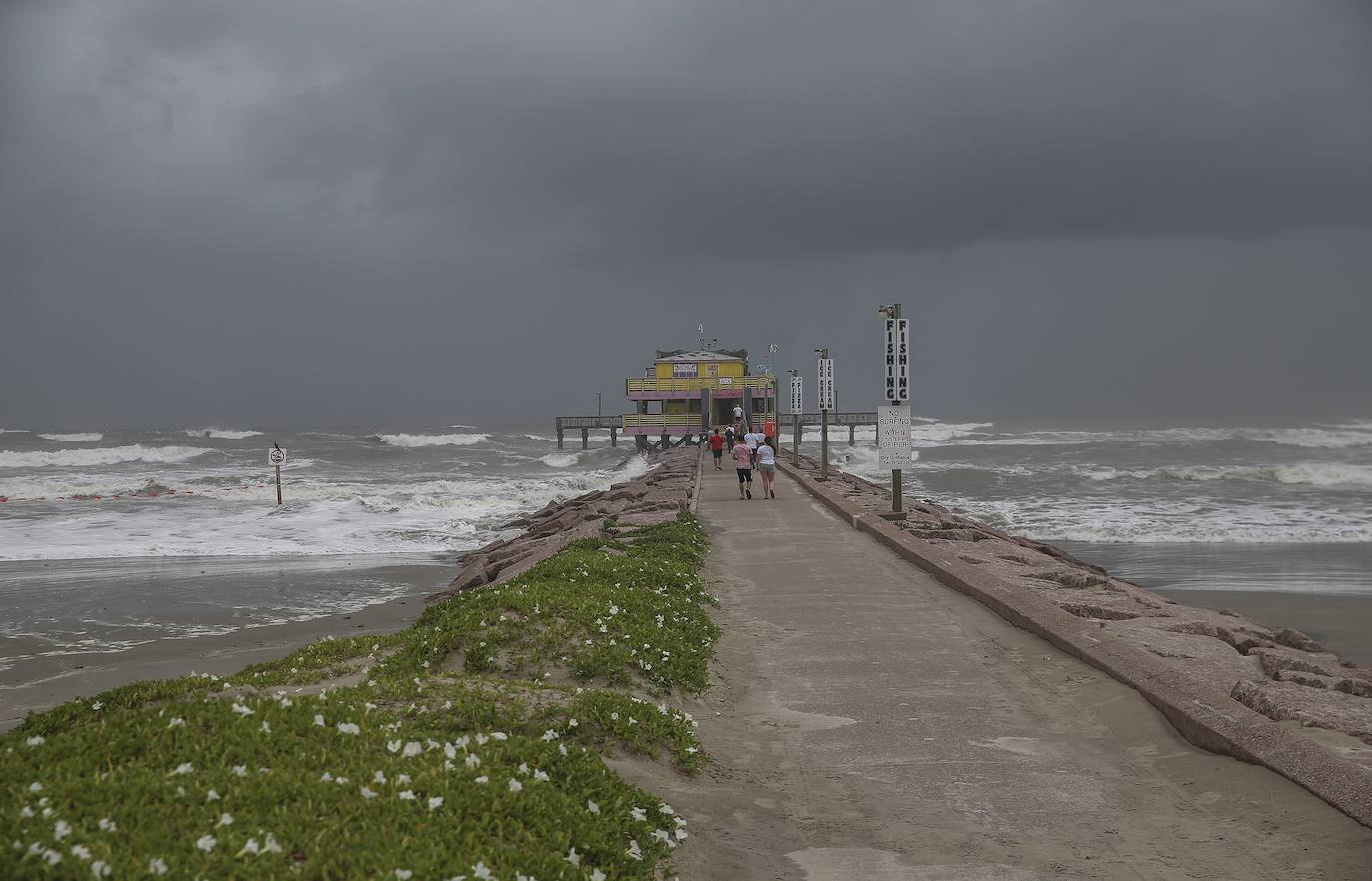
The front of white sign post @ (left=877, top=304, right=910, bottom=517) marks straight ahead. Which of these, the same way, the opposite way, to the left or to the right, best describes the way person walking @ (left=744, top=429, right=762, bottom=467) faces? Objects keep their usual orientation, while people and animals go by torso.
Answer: the opposite way

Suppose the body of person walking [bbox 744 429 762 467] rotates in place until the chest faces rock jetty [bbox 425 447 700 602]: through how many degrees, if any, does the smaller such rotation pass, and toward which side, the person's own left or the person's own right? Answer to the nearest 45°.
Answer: approximately 135° to the person's own left

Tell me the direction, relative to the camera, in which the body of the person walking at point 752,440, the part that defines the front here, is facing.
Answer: away from the camera

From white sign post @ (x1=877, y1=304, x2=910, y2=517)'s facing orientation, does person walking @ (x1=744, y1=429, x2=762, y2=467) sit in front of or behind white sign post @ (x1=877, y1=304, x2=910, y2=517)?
behind

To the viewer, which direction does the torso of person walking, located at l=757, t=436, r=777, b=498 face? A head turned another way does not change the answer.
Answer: away from the camera

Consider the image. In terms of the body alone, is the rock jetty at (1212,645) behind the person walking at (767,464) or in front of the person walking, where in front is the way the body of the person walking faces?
behind

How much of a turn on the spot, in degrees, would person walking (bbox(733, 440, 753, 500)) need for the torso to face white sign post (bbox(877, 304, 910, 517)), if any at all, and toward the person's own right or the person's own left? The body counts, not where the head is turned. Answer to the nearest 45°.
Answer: approximately 135° to the person's own right

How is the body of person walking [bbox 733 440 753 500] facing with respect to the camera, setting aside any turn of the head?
away from the camera

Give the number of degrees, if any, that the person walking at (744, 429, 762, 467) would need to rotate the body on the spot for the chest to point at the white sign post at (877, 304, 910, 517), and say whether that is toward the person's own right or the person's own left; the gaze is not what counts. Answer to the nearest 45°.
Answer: approximately 180°
